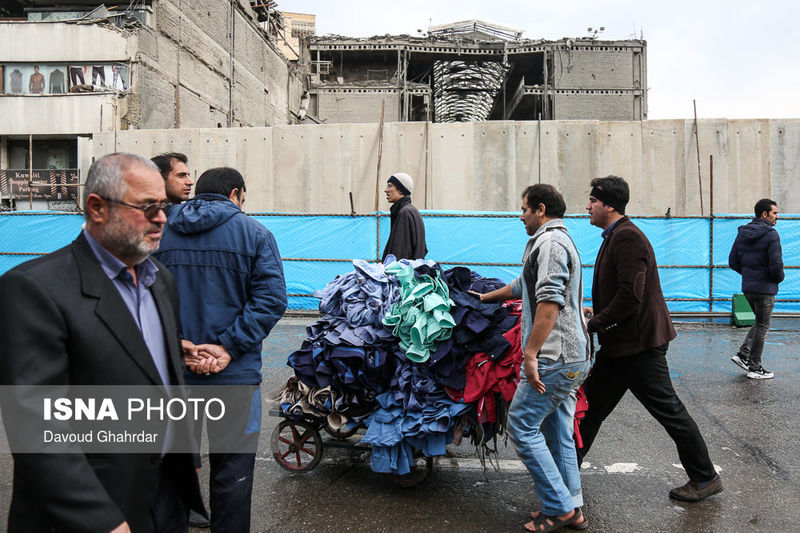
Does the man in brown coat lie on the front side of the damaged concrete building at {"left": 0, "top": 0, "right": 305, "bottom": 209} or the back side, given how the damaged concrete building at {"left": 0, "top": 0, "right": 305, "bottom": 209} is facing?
on the front side

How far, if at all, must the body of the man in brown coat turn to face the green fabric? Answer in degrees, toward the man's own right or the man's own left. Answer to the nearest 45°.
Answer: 0° — they already face it

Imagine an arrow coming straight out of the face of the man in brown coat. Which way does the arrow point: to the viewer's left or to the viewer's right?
to the viewer's left

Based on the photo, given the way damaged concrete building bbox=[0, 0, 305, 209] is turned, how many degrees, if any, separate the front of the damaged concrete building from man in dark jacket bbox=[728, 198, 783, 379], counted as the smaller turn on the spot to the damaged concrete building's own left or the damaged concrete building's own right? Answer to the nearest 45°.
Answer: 0° — it already faces them

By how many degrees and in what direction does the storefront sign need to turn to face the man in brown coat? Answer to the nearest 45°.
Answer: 0° — it already faces them

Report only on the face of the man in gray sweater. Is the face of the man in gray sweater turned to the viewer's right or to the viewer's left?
to the viewer's left

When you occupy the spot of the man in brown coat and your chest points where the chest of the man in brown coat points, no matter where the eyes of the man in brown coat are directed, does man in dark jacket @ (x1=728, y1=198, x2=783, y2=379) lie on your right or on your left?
on your right

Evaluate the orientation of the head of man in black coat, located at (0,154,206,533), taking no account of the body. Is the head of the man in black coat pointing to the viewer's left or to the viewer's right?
to the viewer's right

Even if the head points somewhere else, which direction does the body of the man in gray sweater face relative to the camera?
to the viewer's left

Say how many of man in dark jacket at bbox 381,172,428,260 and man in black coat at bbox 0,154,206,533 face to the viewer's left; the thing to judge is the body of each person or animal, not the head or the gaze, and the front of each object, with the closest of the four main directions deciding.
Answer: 1

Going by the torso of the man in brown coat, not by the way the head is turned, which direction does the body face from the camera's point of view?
to the viewer's left

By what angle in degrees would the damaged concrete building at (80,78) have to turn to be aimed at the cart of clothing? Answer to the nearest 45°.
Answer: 0° — it already faces it
